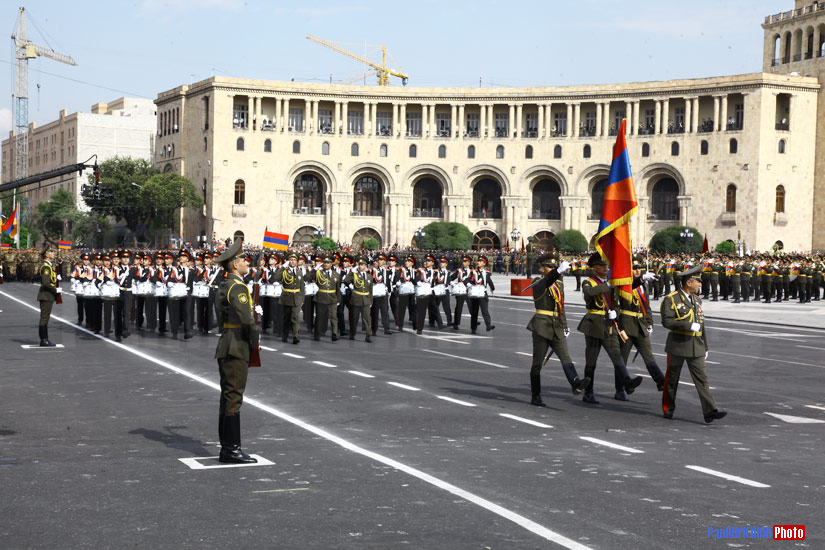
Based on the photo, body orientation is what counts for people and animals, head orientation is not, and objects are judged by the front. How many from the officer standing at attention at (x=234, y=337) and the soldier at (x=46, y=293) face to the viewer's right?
2

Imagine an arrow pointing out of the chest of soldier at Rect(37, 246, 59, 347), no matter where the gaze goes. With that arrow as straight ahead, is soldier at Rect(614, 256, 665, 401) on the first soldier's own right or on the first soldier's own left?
on the first soldier's own right

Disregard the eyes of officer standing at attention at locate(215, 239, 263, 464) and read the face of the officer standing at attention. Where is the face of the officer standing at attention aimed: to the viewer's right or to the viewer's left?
to the viewer's right

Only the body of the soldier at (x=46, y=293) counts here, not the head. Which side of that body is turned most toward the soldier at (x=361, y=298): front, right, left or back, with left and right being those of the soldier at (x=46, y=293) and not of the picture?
front
